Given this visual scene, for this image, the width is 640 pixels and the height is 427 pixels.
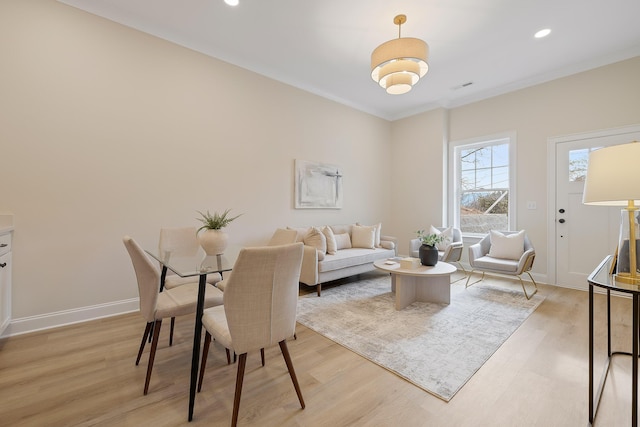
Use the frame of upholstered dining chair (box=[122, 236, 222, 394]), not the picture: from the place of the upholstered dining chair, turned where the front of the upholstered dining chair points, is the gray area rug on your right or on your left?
on your right

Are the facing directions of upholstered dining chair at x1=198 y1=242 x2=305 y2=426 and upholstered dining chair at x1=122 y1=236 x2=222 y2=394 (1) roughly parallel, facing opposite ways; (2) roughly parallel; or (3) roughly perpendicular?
roughly perpendicular

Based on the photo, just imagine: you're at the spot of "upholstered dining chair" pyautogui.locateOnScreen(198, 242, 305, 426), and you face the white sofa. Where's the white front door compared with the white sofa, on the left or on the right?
right

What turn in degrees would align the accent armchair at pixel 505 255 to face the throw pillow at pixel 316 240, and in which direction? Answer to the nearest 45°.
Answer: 0° — it already faces it

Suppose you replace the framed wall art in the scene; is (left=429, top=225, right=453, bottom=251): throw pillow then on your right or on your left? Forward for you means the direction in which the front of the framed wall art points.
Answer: on your left

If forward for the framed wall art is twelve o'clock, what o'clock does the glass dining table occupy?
The glass dining table is roughly at 2 o'clock from the framed wall art.

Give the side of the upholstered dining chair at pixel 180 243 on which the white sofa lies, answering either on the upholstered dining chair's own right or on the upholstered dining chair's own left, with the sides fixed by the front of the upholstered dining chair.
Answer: on the upholstered dining chair's own left

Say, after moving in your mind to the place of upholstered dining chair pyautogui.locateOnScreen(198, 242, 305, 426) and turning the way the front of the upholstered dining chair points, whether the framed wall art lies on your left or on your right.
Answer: on your right

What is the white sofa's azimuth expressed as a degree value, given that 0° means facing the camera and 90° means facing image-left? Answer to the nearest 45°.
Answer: approximately 315°

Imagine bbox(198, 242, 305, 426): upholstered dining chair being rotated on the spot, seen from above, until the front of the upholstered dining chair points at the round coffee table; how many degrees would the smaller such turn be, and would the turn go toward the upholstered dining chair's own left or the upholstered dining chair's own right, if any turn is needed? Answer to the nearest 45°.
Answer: approximately 90° to the upholstered dining chair's own right
